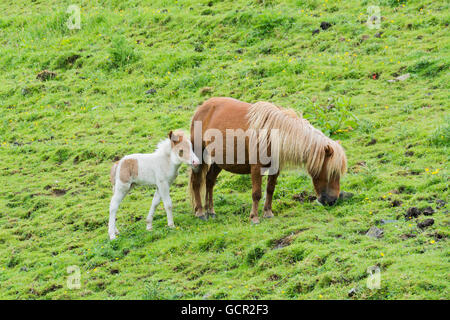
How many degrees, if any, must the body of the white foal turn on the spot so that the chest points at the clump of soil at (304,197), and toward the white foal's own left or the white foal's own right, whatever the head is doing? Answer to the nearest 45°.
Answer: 0° — it already faces it

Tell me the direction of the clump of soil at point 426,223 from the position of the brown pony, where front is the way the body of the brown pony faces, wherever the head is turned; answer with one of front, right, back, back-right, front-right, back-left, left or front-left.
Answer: front-right

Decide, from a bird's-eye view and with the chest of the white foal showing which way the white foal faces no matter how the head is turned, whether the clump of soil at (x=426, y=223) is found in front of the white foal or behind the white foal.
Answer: in front

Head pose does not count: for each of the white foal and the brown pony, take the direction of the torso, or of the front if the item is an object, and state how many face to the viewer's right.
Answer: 2

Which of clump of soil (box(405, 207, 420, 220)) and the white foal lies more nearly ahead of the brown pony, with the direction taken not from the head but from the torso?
the clump of soil

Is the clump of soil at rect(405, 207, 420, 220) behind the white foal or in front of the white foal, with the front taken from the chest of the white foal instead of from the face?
in front

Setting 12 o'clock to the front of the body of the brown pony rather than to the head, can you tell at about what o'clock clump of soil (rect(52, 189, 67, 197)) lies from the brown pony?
The clump of soil is roughly at 7 o'clock from the brown pony.

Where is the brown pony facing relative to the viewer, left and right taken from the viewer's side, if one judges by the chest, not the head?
facing to the right of the viewer

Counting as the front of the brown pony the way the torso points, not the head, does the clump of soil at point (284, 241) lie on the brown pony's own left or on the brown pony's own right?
on the brown pony's own right

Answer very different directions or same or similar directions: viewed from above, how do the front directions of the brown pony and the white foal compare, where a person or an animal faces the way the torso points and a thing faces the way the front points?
same or similar directions

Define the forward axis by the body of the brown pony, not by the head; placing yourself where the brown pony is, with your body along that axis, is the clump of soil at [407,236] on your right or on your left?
on your right

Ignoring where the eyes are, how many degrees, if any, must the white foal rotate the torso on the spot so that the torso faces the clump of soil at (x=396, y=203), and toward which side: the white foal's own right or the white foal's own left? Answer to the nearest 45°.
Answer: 0° — it already faces it

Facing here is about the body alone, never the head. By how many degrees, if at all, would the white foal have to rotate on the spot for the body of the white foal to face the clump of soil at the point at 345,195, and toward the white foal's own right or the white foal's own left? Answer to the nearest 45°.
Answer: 0° — it already faces it

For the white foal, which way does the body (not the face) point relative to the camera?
to the viewer's right

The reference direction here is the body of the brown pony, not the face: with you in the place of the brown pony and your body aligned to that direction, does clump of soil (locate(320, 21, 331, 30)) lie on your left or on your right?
on your left

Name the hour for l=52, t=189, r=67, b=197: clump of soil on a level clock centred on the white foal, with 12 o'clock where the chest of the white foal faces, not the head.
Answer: The clump of soil is roughly at 8 o'clock from the white foal.

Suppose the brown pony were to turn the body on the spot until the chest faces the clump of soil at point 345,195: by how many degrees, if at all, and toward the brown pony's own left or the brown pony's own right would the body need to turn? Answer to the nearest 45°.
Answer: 0° — it already faces it
